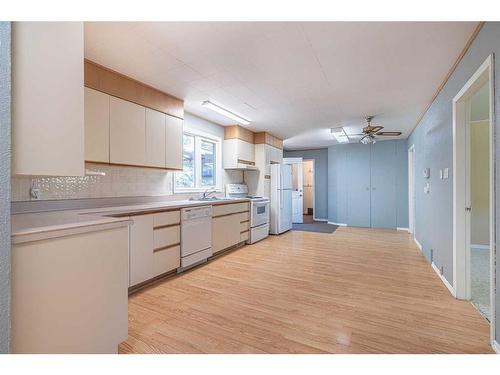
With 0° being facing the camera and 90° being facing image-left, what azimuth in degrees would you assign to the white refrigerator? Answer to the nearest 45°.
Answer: approximately 315°

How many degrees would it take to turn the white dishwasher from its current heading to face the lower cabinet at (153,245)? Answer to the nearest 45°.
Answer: approximately 90° to its right

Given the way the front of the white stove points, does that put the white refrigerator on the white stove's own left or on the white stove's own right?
on the white stove's own left

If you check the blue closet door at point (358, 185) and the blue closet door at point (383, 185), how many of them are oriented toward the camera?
2

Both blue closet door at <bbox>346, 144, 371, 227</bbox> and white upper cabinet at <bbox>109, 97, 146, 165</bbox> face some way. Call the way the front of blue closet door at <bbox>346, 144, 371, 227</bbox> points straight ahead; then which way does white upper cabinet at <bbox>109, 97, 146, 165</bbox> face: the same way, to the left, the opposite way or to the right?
to the left

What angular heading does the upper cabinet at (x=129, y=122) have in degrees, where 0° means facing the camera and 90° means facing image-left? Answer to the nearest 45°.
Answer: approximately 315°

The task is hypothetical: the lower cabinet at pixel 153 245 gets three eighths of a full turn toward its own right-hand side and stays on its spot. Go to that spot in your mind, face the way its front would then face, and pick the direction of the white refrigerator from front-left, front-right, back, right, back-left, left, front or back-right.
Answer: back-right

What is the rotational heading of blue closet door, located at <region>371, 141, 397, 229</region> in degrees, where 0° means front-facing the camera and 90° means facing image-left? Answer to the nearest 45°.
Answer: approximately 0°

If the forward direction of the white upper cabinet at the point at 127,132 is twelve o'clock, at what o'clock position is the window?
The window is roughly at 9 o'clock from the white upper cabinet.

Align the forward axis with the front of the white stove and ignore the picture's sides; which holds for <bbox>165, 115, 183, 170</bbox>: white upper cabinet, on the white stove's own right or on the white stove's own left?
on the white stove's own right

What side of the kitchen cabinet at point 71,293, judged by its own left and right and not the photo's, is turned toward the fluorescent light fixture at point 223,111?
left

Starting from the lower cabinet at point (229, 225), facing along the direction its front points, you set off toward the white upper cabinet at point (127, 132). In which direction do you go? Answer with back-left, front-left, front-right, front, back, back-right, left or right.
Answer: right

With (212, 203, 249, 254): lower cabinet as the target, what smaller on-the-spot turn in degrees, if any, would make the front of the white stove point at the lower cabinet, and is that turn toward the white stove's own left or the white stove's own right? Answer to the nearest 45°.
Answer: approximately 90° to the white stove's own right

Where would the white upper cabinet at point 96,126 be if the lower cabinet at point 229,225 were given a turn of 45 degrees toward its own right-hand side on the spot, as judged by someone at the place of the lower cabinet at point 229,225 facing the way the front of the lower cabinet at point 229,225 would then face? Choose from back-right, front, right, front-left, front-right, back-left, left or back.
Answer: front-right
